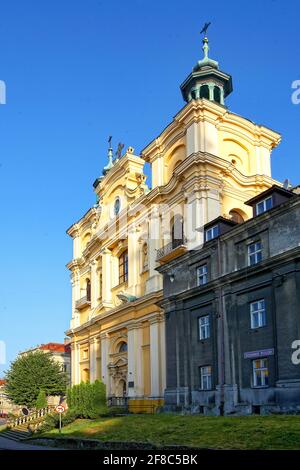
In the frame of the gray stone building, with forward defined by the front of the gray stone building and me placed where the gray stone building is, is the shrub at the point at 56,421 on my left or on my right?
on my right

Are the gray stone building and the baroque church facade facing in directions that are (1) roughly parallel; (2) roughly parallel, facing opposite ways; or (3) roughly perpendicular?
roughly parallel

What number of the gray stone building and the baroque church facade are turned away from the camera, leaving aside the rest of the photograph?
0

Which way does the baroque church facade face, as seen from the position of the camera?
facing the viewer and to the left of the viewer

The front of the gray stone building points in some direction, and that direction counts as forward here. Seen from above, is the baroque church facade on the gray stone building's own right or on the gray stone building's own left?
on the gray stone building's own right

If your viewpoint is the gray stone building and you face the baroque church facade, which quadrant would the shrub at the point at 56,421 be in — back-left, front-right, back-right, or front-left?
front-left

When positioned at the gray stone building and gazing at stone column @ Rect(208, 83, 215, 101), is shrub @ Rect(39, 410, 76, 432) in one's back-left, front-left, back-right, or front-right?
front-left

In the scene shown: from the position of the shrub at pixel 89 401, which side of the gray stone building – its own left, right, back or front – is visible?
right
